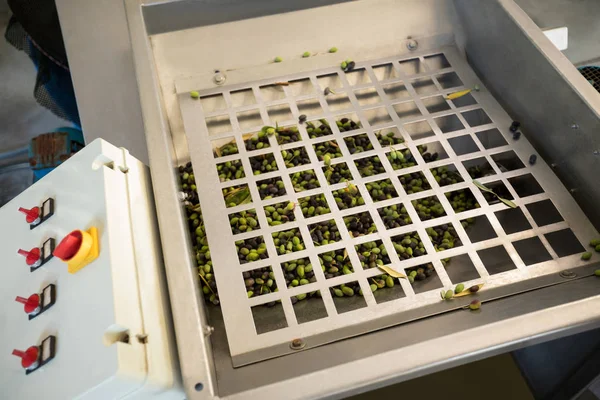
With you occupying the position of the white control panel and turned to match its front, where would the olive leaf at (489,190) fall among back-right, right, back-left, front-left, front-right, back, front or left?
back-left

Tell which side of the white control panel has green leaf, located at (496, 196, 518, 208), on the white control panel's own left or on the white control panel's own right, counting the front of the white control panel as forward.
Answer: on the white control panel's own left

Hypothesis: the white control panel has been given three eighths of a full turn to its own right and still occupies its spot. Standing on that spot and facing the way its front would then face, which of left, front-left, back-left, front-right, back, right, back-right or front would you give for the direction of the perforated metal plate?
right
